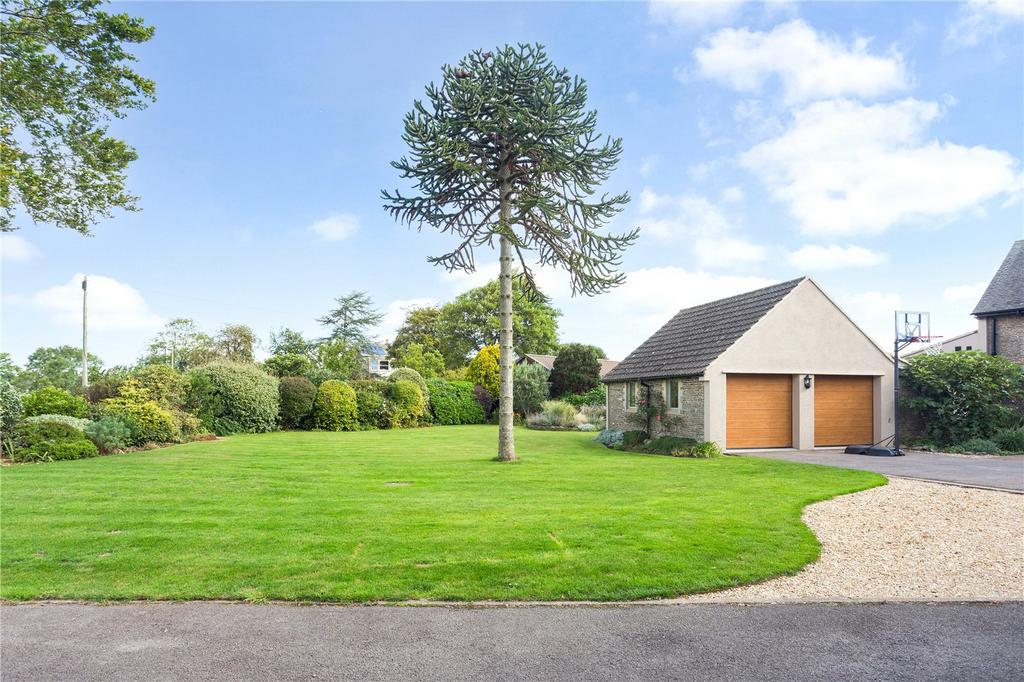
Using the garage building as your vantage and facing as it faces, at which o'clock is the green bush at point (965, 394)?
The green bush is roughly at 10 o'clock from the garage building.

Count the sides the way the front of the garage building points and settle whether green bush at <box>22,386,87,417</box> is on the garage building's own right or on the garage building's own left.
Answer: on the garage building's own right

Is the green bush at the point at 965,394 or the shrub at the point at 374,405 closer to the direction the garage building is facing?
the green bush

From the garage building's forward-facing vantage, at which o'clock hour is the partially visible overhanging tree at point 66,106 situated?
The partially visible overhanging tree is roughly at 3 o'clock from the garage building.

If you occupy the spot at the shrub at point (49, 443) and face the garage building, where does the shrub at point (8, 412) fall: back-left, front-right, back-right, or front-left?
back-left

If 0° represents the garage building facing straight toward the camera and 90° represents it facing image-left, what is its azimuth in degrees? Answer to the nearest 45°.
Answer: approximately 315°

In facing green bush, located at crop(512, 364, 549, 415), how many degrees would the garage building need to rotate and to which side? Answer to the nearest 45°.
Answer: approximately 180°

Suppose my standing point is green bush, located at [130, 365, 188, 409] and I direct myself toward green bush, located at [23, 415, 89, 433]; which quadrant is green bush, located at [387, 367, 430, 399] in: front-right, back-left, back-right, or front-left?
back-left
